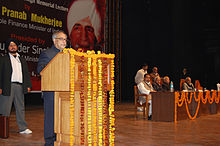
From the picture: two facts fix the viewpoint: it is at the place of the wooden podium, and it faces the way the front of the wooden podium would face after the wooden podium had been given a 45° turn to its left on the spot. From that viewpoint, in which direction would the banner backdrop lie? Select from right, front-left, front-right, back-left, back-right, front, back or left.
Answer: left

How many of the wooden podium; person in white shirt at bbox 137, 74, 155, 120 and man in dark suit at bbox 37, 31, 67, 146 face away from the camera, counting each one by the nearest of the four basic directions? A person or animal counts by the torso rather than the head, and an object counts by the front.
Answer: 0

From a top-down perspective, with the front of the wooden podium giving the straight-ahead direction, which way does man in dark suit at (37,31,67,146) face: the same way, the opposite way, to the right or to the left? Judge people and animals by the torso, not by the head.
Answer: the same way

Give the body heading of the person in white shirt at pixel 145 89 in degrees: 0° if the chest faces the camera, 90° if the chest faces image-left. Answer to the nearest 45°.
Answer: approximately 315°

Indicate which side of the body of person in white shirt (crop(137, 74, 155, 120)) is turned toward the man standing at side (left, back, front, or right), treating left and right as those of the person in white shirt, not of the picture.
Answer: right

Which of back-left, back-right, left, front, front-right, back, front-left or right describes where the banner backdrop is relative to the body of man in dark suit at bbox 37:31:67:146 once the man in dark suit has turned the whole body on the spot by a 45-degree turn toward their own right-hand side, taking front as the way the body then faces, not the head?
back

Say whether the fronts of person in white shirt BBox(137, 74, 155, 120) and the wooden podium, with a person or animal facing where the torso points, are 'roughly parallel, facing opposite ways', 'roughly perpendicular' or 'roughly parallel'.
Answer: roughly parallel

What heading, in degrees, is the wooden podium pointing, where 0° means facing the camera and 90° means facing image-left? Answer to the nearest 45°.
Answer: approximately 315°

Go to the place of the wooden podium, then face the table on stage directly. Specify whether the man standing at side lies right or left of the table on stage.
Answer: left

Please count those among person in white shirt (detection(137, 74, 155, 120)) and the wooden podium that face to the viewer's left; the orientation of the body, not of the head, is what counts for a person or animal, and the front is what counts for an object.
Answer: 0

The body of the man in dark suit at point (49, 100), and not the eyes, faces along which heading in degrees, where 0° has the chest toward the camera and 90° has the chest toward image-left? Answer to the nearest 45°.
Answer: approximately 315°

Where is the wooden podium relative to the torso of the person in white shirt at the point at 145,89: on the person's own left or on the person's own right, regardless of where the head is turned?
on the person's own right

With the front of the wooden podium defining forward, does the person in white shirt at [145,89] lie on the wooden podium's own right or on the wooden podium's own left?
on the wooden podium's own left

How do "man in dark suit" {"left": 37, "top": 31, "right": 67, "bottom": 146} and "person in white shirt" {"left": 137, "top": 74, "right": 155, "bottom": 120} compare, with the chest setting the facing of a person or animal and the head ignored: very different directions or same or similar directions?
same or similar directions

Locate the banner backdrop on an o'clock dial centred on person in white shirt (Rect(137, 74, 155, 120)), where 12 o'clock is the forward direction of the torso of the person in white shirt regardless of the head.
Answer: The banner backdrop is roughly at 5 o'clock from the person in white shirt.
